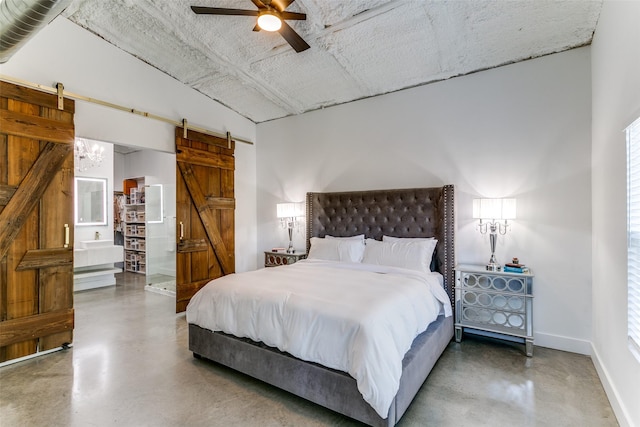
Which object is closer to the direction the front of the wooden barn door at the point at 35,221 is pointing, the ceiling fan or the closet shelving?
the ceiling fan

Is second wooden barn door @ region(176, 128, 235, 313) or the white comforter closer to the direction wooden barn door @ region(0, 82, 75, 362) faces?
the white comforter

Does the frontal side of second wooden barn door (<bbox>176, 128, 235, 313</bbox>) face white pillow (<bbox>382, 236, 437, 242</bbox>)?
yes

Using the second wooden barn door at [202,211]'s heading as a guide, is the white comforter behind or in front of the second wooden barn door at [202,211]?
in front

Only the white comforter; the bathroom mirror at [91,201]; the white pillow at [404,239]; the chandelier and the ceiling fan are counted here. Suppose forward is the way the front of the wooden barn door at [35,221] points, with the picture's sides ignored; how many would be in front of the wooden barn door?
3

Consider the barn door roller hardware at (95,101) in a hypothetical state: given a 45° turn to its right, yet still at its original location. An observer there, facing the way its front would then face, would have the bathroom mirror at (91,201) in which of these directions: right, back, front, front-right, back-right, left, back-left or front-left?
back

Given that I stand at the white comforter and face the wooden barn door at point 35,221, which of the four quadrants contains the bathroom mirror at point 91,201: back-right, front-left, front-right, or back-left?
front-right

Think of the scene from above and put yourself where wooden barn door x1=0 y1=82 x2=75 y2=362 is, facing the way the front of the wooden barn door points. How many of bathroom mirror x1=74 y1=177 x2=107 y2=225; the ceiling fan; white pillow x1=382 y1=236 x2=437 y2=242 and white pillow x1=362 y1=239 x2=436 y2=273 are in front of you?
3

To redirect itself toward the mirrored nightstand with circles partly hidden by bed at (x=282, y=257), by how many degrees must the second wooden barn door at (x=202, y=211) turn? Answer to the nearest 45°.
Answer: approximately 45° to its left

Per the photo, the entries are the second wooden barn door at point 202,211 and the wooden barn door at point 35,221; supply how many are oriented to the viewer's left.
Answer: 0

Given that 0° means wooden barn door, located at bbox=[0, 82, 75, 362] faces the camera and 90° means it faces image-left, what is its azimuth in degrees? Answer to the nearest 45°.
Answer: approximately 315°

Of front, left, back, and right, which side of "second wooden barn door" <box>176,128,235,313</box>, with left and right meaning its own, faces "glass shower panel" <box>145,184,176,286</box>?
back

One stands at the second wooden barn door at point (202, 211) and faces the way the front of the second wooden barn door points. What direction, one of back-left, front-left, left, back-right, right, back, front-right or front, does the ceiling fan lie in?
front-right

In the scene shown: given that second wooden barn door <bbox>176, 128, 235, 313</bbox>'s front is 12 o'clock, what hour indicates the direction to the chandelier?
The chandelier is roughly at 6 o'clock from the second wooden barn door.

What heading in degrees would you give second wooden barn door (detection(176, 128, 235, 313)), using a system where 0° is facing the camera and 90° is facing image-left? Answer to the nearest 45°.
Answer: approximately 315°

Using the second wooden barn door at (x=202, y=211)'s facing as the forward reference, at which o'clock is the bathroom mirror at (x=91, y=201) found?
The bathroom mirror is roughly at 6 o'clock from the second wooden barn door.

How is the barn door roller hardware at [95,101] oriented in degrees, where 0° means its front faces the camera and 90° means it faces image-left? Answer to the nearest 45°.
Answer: approximately 315°
